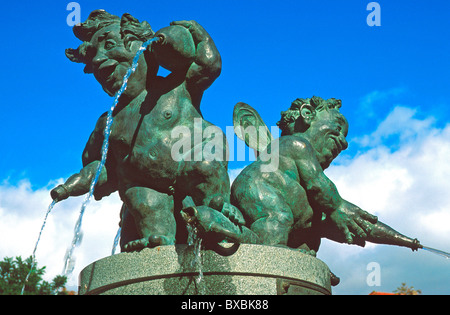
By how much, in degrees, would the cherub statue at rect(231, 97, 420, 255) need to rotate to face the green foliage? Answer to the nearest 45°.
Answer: approximately 135° to its left

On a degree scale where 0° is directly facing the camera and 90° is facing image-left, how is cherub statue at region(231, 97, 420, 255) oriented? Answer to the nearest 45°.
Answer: approximately 270°

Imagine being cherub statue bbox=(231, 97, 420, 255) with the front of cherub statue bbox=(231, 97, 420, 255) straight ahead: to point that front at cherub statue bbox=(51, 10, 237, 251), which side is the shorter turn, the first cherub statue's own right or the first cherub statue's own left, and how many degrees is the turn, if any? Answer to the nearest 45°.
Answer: approximately 135° to the first cherub statue's own right

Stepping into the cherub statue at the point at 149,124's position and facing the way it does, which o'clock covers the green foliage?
The green foliage is roughly at 4 o'clock from the cherub statue.

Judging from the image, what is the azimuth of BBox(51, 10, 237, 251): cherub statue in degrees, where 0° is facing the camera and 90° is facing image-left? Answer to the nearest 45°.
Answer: approximately 45°

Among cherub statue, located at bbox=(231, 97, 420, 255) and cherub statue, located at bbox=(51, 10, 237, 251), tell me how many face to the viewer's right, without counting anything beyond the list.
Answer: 1

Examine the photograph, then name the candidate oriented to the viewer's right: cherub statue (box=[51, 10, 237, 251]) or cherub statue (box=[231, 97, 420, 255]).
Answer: cherub statue (box=[231, 97, 420, 255])
